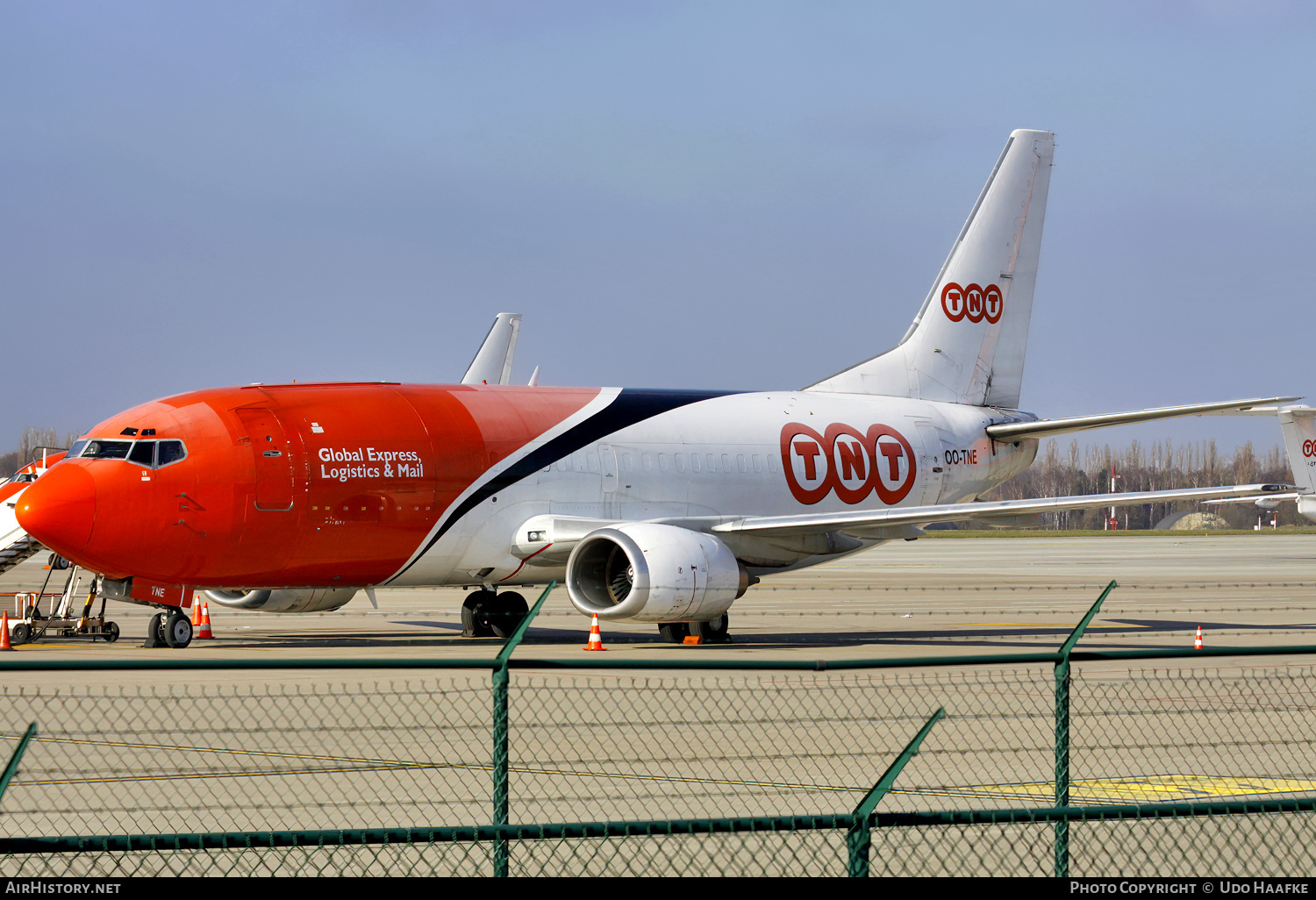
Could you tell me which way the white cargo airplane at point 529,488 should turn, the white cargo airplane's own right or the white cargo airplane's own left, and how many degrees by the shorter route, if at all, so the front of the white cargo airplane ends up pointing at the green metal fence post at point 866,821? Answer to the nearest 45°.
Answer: approximately 45° to the white cargo airplane's own left

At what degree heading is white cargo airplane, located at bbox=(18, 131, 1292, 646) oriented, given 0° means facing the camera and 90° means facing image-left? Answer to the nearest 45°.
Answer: approximately 45°

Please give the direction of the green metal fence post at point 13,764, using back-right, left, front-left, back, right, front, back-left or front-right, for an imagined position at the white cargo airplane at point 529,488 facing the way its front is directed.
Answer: front-left

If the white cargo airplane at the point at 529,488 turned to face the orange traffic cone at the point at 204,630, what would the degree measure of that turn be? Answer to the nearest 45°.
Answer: approximately 45° to its right

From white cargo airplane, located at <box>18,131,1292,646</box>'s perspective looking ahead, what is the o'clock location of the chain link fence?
The chain link fence is roughly at 10 o'clock from the white cargo airplane.

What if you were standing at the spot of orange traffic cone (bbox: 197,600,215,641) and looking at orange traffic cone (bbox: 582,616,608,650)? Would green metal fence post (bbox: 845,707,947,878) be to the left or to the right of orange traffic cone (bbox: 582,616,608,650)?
right
